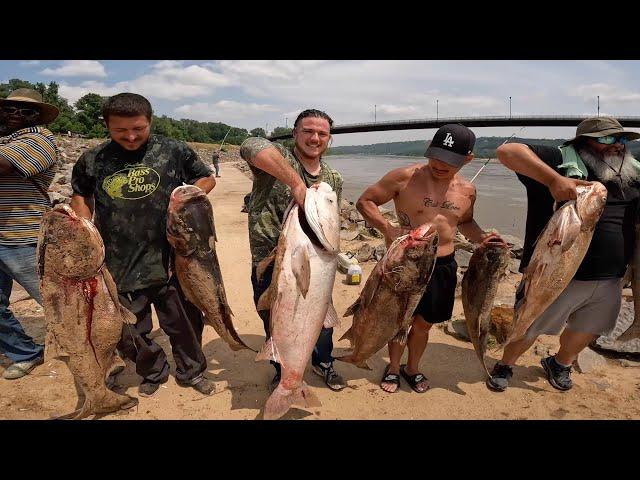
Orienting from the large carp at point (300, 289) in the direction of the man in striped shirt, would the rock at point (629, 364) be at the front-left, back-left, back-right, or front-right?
back-right

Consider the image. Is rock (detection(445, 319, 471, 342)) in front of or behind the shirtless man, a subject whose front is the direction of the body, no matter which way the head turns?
behind

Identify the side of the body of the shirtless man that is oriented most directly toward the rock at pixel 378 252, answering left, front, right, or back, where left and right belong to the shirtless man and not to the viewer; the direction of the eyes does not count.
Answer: back

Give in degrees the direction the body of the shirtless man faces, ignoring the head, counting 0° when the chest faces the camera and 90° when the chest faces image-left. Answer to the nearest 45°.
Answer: approximately 0°

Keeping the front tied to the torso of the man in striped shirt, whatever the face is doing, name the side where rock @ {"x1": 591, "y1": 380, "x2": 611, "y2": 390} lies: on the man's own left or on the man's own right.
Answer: on the man's own left

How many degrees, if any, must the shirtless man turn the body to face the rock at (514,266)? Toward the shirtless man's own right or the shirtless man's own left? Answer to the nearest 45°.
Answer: approximately 180°
